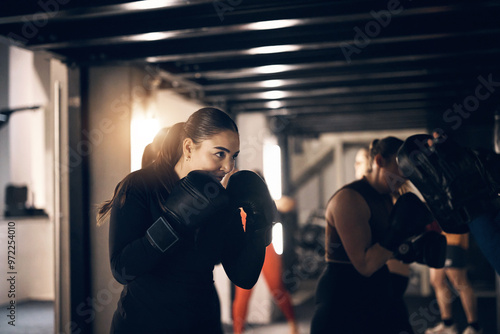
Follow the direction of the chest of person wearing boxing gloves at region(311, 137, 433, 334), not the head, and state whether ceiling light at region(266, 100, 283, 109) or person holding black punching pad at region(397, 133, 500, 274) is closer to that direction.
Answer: the person holding black punching pad

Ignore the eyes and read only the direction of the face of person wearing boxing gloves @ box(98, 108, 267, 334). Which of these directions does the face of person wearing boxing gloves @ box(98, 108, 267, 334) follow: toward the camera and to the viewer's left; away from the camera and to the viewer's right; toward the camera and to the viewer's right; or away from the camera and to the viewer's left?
toward the camera and to the viewer's right

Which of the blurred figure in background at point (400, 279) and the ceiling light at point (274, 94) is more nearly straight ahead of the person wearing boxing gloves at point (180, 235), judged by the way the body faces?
the blurred figure in background

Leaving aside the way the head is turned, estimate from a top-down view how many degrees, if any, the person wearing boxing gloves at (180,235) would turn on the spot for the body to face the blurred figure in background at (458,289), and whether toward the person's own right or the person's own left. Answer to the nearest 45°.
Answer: approximately 90° to the person's own left

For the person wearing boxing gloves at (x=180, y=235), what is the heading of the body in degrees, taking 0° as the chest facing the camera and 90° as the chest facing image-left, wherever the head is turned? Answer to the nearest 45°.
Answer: approximately 315°

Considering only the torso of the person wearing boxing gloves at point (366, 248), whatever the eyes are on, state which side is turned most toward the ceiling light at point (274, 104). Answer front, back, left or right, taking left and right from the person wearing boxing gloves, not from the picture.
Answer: left

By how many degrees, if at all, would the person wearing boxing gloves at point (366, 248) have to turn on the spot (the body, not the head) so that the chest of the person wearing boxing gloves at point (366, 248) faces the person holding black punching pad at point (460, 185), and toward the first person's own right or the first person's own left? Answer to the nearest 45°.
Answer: approximately 45° to the first person's own right

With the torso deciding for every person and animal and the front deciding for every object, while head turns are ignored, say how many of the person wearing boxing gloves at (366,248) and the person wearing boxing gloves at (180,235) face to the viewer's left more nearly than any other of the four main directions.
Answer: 0

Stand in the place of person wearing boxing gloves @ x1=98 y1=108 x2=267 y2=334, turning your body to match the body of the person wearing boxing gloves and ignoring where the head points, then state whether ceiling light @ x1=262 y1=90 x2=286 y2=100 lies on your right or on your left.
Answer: on your left

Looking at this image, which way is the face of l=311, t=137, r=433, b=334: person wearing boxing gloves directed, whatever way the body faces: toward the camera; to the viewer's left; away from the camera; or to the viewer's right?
to the viewer's right

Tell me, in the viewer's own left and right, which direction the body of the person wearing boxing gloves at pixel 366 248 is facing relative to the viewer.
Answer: facing to the right of the viewer
